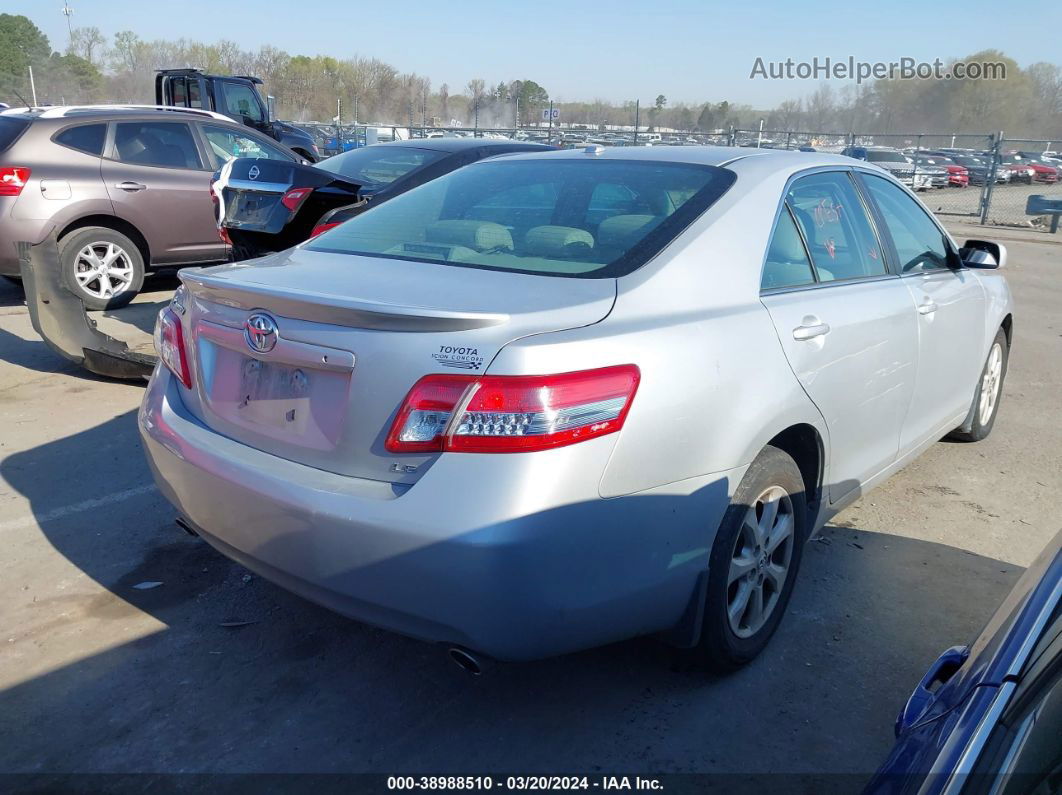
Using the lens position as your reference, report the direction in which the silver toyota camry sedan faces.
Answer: facing away from the viewer and to the right of the viewer

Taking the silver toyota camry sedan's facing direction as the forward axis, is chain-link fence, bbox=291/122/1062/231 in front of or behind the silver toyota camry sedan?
in front

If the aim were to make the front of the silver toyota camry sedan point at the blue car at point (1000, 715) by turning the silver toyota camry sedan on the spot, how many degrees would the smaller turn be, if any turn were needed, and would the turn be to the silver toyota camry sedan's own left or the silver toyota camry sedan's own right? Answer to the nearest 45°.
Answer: approximately 90° to the silver toyota camry sedan's own right

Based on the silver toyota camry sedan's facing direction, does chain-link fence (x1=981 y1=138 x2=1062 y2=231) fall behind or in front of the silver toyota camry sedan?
in front

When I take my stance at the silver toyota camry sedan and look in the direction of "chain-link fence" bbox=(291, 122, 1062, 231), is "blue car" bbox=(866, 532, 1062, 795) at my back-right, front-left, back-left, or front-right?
back-right

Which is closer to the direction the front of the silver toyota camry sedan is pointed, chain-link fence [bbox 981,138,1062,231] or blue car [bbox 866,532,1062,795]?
the chain-link fence
